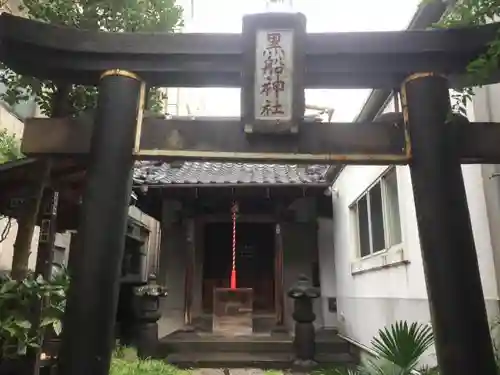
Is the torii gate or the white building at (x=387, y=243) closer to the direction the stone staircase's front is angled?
the torii gate

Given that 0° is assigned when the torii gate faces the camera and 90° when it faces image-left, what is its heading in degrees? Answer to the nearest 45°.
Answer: approximately 0°

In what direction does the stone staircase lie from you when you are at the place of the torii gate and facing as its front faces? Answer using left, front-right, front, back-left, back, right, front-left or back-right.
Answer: back

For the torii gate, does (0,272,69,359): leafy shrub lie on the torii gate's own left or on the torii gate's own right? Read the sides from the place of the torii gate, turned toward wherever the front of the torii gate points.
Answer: on the torii gate's own right

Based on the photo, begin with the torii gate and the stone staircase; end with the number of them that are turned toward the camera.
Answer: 2

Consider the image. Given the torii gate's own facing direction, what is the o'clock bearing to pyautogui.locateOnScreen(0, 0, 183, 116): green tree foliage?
The green tree foliage is roughly at 4 o'clock from the torii gate.

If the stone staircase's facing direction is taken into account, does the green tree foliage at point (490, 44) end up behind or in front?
in front

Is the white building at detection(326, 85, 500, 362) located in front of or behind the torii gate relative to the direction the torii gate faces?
behind
